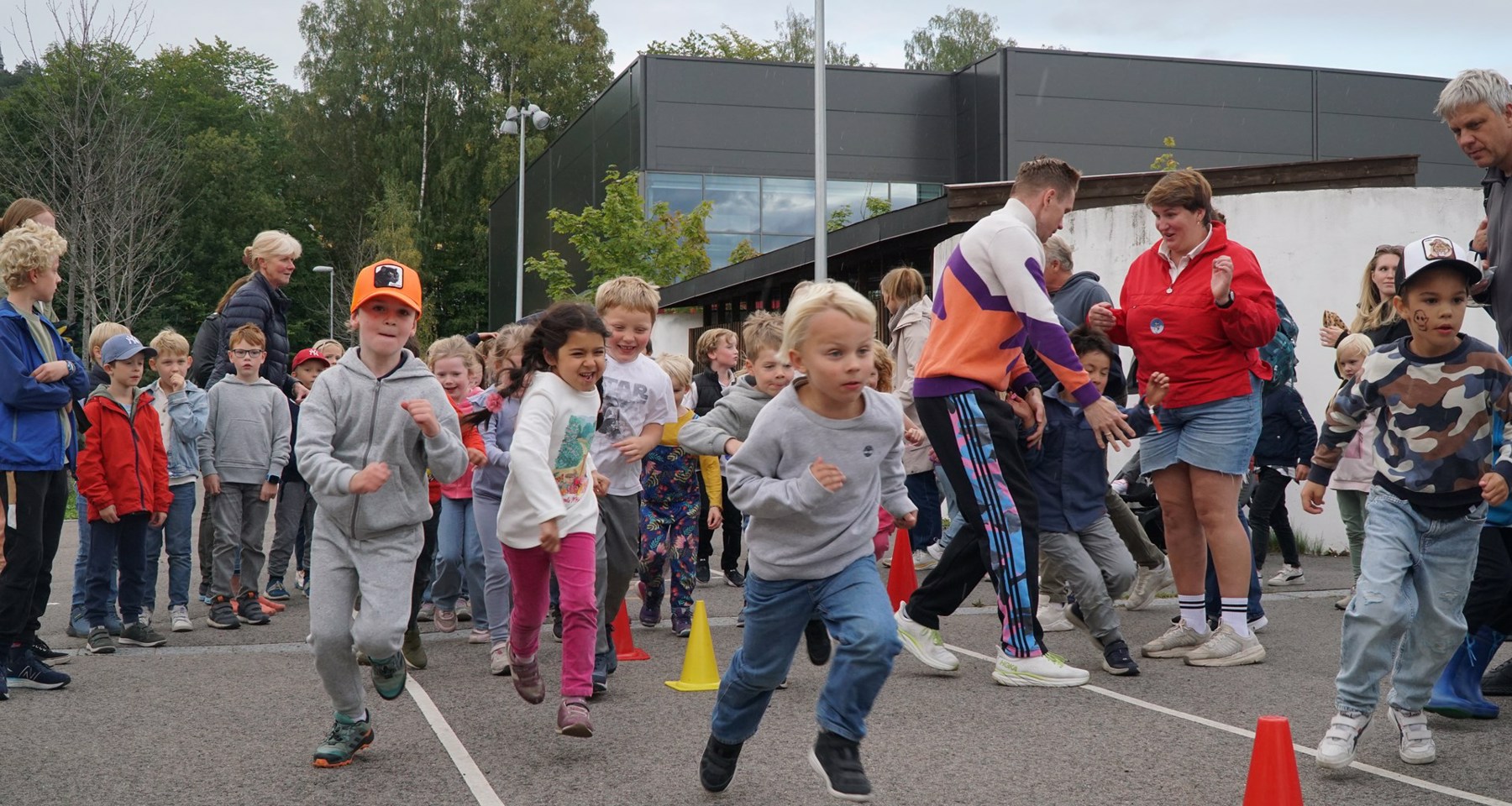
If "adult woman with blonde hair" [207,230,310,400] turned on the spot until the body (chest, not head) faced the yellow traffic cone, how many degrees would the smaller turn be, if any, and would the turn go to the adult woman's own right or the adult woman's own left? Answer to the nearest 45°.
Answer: approximately 45° to the adult woman's own right

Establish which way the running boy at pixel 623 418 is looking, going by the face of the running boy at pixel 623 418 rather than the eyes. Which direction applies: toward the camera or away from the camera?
toward the camera

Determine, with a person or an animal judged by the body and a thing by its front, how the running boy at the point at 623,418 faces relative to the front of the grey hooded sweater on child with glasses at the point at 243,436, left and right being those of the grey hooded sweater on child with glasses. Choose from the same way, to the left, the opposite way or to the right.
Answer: the same way

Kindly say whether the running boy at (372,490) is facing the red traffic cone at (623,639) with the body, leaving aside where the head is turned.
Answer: no

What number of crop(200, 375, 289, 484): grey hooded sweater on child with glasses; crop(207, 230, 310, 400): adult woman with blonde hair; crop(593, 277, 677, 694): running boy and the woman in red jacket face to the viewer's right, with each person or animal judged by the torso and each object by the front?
1

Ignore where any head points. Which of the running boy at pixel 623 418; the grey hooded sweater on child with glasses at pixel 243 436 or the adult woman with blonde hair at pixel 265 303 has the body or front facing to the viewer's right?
the adult woman with blonde hair

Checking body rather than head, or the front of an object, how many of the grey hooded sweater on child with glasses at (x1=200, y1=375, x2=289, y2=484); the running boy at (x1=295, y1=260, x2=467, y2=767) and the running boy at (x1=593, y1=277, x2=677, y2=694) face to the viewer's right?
0

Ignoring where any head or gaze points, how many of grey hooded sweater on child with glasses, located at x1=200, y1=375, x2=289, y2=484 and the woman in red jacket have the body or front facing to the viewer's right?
0

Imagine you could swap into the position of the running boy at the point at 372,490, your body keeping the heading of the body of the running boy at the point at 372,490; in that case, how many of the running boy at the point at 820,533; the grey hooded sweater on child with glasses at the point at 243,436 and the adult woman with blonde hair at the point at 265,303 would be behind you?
2

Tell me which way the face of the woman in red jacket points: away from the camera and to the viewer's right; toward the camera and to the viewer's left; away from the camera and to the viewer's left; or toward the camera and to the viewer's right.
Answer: toward the camera and to the viewer's left

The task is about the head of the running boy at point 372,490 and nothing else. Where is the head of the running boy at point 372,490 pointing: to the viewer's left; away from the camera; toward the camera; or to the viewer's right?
toward the camera

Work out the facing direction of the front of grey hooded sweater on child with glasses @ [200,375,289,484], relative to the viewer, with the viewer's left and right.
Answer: facing the viewer

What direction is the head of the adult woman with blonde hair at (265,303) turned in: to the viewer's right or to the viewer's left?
to the viewer's right

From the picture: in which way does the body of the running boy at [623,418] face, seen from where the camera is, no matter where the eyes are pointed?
toward the camera

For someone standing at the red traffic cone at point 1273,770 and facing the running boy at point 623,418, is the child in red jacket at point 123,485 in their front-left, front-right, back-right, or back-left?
front-left
